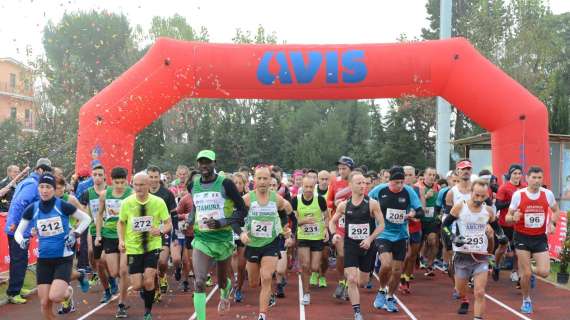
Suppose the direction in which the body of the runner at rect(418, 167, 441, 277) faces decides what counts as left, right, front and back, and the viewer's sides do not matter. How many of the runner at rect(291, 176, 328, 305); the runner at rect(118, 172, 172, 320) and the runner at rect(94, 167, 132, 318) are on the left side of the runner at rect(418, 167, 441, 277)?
0

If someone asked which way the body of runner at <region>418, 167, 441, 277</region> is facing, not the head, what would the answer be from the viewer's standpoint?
toward the camera

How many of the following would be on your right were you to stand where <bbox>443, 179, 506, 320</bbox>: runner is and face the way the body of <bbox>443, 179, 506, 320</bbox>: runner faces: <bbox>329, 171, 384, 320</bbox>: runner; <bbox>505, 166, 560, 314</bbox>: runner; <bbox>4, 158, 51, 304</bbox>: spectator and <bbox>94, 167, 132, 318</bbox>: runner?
3

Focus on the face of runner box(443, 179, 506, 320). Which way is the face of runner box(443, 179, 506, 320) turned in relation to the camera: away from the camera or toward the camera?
toward the camera

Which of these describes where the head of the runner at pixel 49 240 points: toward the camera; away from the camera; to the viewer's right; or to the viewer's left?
toward the camera

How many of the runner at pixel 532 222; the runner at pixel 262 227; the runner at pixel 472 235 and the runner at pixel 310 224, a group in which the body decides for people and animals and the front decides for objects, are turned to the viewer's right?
0

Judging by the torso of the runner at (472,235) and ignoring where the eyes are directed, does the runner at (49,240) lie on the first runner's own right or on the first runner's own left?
on the first runner's own right

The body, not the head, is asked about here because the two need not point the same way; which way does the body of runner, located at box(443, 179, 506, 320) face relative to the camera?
toward the camera

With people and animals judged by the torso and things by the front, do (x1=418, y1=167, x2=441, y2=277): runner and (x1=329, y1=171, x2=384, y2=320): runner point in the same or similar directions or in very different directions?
same or similar directions

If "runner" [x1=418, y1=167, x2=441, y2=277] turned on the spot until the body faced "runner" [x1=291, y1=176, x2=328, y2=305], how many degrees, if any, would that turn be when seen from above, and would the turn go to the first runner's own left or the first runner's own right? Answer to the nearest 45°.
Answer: approximately 45° to the first runner's own right

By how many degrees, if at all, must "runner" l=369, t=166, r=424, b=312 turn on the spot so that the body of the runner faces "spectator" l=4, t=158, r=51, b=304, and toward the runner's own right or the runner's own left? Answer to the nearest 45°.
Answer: approximately 90° to the runner's own right

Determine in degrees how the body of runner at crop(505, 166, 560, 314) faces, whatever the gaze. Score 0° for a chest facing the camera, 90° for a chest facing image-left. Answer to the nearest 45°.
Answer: approximately 0°

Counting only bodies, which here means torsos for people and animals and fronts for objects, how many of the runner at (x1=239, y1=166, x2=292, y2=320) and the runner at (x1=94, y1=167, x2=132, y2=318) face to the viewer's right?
0

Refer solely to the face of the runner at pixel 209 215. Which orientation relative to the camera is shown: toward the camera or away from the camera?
toward the camera
